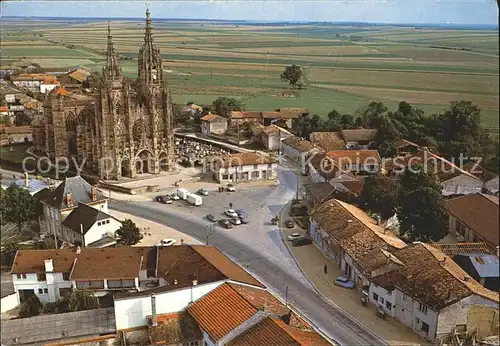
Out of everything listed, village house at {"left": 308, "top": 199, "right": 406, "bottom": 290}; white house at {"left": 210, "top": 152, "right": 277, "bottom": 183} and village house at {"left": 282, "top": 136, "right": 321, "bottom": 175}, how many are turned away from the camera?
0

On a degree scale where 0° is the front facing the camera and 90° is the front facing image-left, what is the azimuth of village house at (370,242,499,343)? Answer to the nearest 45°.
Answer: approximately 45°

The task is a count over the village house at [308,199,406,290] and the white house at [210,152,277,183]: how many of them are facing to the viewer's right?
0

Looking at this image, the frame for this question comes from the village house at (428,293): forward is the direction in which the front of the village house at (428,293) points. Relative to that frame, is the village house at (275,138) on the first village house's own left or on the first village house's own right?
on the first village house's own right

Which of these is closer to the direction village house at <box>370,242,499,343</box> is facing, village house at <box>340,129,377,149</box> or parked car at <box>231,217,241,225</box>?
the parked car

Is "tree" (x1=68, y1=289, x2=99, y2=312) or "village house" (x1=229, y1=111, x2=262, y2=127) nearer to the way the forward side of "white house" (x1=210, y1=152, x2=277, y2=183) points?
the tree

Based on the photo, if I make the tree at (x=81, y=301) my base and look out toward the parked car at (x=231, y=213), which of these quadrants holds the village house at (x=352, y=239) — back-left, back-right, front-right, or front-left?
front-right

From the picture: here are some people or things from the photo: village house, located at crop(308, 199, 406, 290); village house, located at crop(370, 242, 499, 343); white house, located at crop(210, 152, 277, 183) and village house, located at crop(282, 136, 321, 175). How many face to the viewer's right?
0

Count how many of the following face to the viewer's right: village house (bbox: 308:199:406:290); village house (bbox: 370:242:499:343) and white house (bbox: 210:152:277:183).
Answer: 0

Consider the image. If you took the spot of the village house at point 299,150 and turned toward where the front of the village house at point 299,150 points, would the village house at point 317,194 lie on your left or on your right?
on your left

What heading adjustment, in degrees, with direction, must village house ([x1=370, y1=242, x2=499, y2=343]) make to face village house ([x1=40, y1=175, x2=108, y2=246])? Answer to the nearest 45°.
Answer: approximately 45° to its right

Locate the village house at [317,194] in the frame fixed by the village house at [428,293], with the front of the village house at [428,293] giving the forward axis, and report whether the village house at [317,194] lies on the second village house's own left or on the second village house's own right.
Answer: on the second village house's own right

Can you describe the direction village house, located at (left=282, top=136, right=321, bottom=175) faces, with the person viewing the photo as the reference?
facing the viewer and to the left of the viewer

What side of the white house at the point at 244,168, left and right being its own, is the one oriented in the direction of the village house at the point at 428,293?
front

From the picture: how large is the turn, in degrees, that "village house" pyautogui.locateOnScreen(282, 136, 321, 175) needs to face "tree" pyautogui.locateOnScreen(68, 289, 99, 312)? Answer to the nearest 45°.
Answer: approximately 45° to its left

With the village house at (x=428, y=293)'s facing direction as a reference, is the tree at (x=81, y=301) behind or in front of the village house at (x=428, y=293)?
in front

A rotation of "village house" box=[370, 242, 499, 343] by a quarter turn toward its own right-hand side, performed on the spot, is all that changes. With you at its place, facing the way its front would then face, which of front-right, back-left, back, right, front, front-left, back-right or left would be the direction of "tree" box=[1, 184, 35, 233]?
front-left

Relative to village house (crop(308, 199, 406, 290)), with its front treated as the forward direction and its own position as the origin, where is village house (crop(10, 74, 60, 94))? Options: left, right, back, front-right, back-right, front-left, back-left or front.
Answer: right

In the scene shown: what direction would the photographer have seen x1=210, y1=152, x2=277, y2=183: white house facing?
facing the viewer

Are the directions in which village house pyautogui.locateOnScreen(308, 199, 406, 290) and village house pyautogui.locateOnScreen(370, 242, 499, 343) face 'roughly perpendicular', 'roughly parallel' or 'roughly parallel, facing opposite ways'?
roughly parallel
